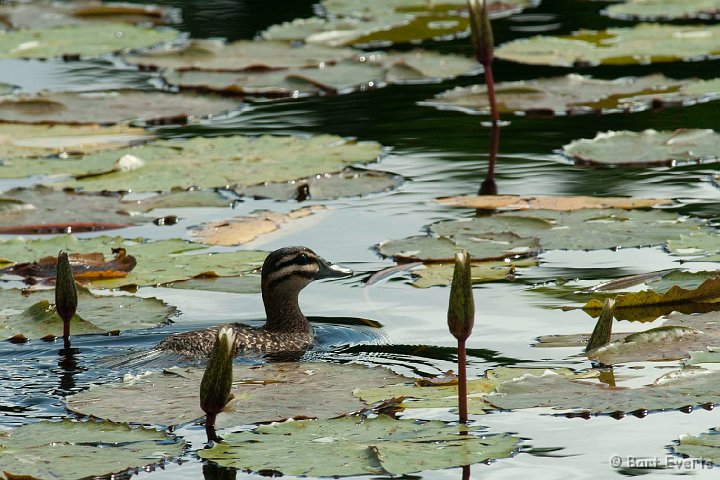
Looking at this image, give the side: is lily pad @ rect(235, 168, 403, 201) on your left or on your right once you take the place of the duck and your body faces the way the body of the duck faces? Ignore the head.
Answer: on your left

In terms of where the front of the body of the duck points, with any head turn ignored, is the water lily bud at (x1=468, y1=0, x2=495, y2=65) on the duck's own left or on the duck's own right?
on the duck's own left

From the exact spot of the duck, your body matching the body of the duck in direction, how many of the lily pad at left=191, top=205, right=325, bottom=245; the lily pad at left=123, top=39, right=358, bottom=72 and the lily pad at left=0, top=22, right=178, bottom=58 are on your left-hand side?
3

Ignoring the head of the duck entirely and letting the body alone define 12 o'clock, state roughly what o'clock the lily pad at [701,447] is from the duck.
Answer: The lily pad is roughly at 2 o'clock from the duck.

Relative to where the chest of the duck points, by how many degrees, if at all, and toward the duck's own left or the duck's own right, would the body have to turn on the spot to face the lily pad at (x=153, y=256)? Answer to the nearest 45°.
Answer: approximately 135° to the duck's own left

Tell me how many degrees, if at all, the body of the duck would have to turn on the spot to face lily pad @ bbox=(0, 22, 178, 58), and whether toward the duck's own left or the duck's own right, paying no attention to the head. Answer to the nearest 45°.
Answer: approximately 90° to the duck's own left

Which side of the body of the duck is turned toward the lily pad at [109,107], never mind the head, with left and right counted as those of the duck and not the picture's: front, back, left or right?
left

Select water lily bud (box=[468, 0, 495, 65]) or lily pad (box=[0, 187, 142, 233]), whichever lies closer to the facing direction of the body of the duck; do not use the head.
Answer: the water lily bud

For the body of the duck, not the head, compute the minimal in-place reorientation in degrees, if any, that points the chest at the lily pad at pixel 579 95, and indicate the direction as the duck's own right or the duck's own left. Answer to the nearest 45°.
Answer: approximately 45° to the duck's own left

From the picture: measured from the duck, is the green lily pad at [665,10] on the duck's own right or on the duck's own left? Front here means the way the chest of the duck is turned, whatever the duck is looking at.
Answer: on the duck's own left

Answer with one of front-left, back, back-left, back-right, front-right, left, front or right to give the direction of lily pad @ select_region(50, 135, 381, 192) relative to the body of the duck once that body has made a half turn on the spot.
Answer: right

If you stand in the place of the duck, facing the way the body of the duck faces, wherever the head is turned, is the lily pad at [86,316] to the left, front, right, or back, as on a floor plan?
back

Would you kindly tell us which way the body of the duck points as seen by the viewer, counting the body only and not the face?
to the viewer's right

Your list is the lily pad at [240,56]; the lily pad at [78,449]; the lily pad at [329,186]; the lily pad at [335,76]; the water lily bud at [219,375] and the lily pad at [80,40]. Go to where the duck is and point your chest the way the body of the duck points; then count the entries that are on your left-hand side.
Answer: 4
